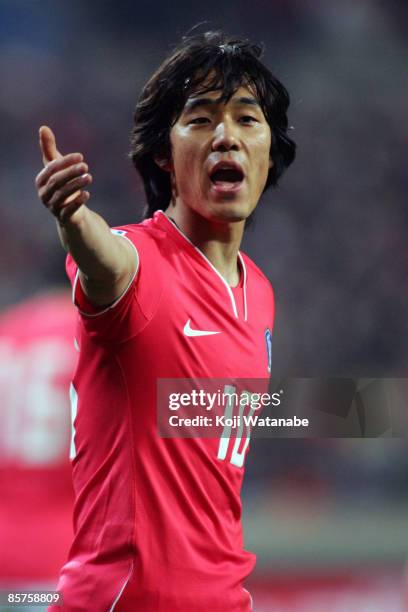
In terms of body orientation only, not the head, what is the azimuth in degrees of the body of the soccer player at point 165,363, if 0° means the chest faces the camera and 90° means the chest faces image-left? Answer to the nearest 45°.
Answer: approximately 315°
